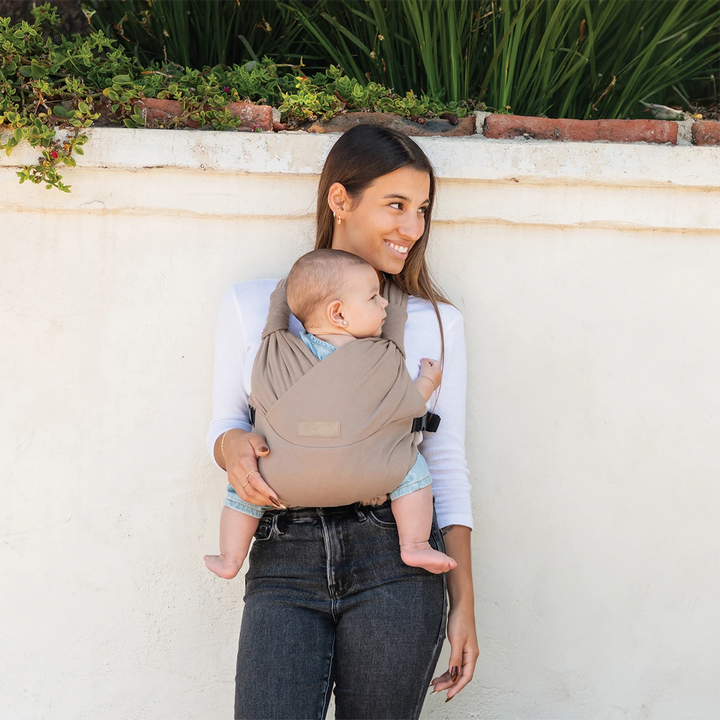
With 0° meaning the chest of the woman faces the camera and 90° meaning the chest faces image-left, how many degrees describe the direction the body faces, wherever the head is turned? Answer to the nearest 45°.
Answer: approximately 0°

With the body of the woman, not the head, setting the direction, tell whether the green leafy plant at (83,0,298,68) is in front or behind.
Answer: behind

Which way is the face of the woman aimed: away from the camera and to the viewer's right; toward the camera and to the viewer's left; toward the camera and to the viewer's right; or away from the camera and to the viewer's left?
toward the camera and to the viewer's right

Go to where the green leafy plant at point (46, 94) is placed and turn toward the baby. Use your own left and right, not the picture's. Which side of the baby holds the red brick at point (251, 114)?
left

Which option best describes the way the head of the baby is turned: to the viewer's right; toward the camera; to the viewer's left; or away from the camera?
to the viewer's right

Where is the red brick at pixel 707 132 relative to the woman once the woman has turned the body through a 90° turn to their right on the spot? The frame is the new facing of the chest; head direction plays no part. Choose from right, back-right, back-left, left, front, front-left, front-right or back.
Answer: back-right
